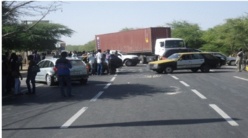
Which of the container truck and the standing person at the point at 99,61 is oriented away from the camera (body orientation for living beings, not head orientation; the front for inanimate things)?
the standing person

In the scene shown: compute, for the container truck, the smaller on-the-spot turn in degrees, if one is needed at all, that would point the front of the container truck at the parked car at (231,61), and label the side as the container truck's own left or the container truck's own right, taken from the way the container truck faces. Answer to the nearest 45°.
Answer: approximately 45° to the container truck's own left

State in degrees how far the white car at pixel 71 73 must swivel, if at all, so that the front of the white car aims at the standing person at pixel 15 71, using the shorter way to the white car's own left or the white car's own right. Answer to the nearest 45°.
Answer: approximately 90° to the white car's own left

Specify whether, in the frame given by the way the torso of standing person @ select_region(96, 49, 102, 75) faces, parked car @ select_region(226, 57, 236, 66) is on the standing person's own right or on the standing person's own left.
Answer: on the standing person's own right

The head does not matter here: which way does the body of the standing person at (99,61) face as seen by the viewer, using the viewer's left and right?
facing away from the viewer

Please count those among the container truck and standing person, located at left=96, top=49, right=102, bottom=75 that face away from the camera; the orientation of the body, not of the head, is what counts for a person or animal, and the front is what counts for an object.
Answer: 1

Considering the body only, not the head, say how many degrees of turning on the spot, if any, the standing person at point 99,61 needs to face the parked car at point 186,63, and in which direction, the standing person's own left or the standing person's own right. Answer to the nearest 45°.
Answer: approximately 90° to the standing person's own right

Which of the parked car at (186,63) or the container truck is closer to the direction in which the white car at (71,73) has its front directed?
the container truck

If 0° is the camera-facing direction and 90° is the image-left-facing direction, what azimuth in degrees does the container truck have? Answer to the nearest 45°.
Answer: approximately 315°

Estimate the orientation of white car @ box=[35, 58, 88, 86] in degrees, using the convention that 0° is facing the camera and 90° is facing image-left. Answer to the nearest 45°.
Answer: approximately 135°
